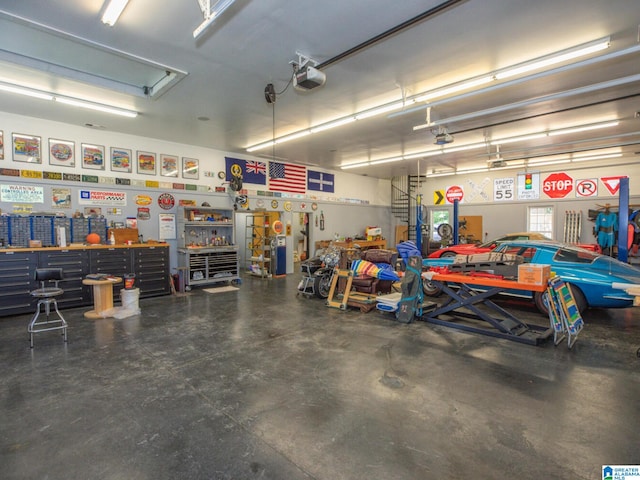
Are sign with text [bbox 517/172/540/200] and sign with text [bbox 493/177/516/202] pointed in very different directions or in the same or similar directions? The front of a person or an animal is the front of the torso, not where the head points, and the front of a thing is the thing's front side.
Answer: same or similar directions

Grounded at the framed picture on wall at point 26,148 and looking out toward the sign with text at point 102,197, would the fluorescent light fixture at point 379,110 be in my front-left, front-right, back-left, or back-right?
front-right

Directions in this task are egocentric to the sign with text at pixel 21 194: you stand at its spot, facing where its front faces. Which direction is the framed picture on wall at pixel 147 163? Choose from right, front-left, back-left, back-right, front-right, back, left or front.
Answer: left

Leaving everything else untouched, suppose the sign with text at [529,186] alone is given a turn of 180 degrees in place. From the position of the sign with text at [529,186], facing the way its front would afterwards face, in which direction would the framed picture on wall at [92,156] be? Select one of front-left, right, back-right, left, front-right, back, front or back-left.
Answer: back-left

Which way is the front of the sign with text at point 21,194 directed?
toward the camera

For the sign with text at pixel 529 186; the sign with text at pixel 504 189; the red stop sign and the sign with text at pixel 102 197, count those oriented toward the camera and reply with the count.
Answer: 4

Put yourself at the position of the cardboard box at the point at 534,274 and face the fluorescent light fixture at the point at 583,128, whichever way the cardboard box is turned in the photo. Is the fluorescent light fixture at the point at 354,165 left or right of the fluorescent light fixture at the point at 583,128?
left

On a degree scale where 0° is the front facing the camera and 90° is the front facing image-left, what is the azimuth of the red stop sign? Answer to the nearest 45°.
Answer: approximately 0°

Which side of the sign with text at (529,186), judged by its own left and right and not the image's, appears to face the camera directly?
front

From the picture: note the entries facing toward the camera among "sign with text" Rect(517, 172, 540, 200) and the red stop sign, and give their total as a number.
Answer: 2

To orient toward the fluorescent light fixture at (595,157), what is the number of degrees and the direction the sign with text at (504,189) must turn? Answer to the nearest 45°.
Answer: approximately 45° to its left

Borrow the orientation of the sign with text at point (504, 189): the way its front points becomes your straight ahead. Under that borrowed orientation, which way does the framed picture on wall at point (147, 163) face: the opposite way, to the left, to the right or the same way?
to the left

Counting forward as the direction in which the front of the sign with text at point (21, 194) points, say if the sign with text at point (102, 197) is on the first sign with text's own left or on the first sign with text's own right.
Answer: on the first sign with text's own left

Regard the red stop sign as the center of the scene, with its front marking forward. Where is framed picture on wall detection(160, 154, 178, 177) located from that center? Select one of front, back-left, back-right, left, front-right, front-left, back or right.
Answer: front-right

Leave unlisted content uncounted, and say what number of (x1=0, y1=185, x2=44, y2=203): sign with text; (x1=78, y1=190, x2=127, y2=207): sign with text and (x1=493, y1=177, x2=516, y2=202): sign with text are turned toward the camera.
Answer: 3

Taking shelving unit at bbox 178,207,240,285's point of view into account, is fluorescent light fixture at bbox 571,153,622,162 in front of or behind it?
in front

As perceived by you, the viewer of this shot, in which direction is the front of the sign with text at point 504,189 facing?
facing the viewer

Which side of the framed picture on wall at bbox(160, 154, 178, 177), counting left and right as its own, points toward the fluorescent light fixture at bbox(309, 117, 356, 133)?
front
